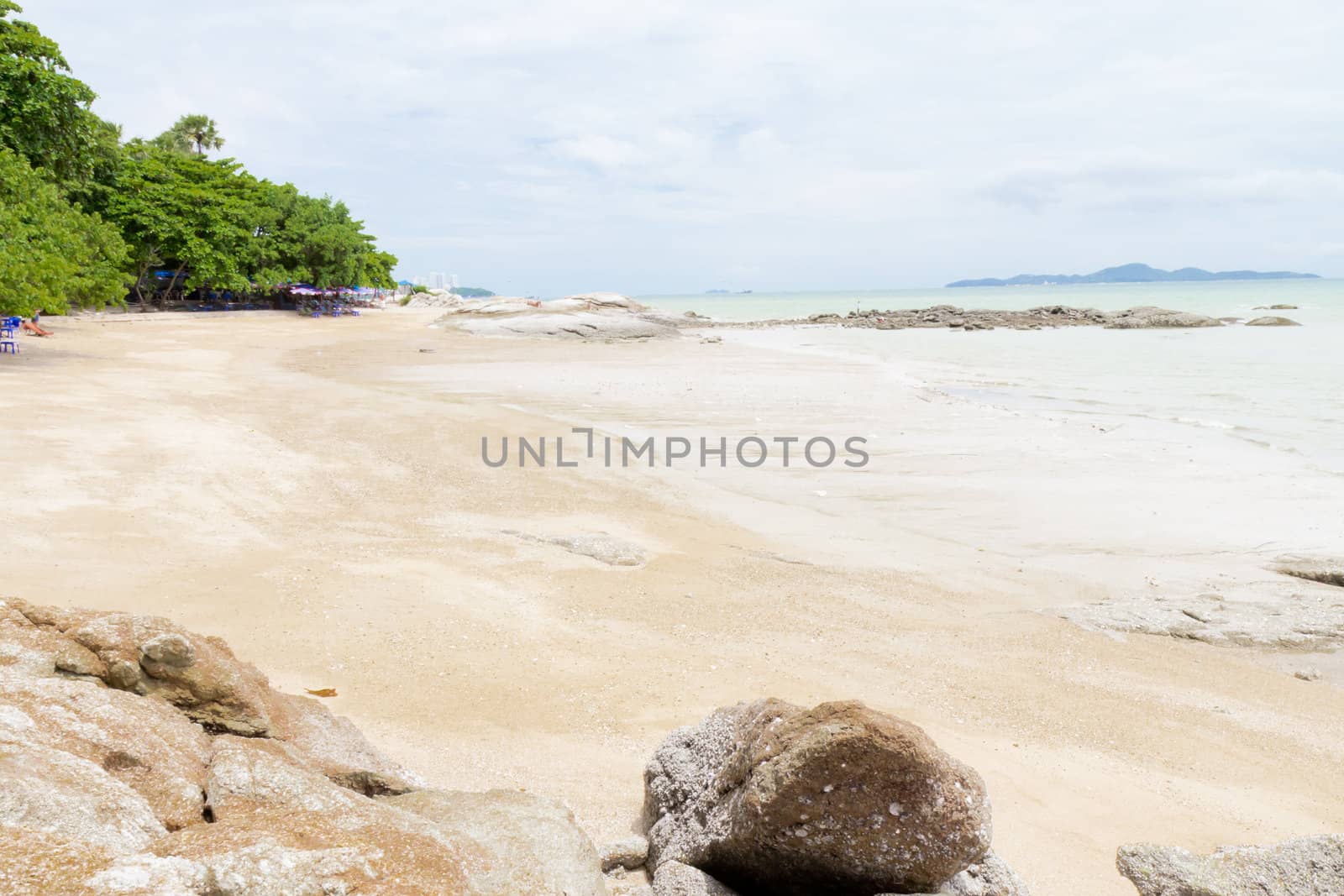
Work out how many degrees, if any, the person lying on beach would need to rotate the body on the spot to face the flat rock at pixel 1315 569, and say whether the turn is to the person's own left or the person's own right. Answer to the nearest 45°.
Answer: approximately 90° to the person's own right

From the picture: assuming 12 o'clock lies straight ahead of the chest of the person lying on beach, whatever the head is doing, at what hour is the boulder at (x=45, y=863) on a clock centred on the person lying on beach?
The boulder is roughly at 3 o'clock from the person lying on beach.

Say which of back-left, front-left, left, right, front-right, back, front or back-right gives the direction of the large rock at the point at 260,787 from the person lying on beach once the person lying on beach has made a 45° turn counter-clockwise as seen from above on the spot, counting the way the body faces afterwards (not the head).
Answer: back-right

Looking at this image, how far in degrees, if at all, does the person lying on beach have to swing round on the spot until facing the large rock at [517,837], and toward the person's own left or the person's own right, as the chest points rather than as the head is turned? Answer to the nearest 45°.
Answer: approximately 90° to the person's own right

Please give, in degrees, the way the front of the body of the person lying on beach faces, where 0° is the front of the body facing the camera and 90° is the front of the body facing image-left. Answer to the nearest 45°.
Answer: approximately 270°

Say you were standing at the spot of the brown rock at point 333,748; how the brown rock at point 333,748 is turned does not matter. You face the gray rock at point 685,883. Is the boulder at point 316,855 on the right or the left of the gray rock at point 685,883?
right

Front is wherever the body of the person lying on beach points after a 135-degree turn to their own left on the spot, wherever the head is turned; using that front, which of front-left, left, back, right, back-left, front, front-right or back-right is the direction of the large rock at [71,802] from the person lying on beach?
back-left

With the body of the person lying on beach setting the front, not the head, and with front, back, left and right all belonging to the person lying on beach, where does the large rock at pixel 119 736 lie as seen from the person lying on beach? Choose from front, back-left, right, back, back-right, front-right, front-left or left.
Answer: right

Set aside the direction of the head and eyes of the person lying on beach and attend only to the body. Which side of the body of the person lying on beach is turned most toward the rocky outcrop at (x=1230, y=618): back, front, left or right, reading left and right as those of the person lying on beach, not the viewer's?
right

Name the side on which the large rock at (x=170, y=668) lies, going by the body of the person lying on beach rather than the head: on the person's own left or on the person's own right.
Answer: on the person's own right

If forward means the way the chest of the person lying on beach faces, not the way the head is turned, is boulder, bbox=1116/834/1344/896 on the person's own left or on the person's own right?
on the person's own right

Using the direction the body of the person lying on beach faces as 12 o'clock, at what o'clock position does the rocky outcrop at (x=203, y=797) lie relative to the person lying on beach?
The rocky outcrop is roughly at 3 o'clock from the person lying on beach.

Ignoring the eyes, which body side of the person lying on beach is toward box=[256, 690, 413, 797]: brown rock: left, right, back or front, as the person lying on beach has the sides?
right

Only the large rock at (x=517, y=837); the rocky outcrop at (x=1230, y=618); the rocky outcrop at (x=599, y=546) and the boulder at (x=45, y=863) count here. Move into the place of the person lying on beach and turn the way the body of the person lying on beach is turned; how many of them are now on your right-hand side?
4
